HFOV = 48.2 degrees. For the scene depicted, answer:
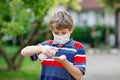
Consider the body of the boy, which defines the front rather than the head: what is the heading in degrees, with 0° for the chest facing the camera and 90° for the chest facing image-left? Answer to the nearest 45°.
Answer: approximately 0°

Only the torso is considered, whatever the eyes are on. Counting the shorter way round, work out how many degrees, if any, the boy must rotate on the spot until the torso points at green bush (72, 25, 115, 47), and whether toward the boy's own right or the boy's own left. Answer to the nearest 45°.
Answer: approximately 180°

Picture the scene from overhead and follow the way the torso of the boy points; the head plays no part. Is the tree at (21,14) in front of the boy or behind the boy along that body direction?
behind
